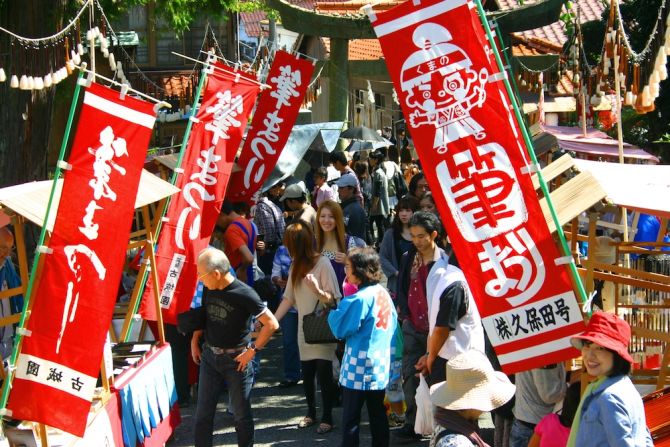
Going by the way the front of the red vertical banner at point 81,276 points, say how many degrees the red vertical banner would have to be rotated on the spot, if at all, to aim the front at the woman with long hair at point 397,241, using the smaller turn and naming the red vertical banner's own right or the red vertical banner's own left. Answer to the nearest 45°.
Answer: approximately 135° to the red vertical banner's own left

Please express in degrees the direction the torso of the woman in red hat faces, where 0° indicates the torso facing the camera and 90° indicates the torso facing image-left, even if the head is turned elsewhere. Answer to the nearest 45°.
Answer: approximately 45°

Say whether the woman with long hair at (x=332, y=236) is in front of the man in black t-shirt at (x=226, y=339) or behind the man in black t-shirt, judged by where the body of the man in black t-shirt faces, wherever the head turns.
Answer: behind

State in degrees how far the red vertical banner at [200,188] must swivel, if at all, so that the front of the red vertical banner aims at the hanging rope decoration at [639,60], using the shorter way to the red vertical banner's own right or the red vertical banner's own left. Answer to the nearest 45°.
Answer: approximately 90° to the red vertical banner's own left

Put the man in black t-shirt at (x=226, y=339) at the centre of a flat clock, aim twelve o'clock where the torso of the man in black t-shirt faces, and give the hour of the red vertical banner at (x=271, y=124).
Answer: The red vertical banner is roughly at 5 o'clock from the man in black t-shirt.

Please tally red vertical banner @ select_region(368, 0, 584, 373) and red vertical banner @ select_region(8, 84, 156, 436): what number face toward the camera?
2

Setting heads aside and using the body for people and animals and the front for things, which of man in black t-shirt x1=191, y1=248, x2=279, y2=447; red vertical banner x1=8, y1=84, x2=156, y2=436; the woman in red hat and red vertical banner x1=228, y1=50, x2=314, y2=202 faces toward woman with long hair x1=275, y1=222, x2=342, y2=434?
red vertical banner x1=228, y1=50, x2=314, y2=202

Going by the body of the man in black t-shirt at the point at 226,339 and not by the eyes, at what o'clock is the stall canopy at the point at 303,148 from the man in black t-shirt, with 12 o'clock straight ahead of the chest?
The stall canopy is roughly at 5 o'clock from the man in black t-shirt.
